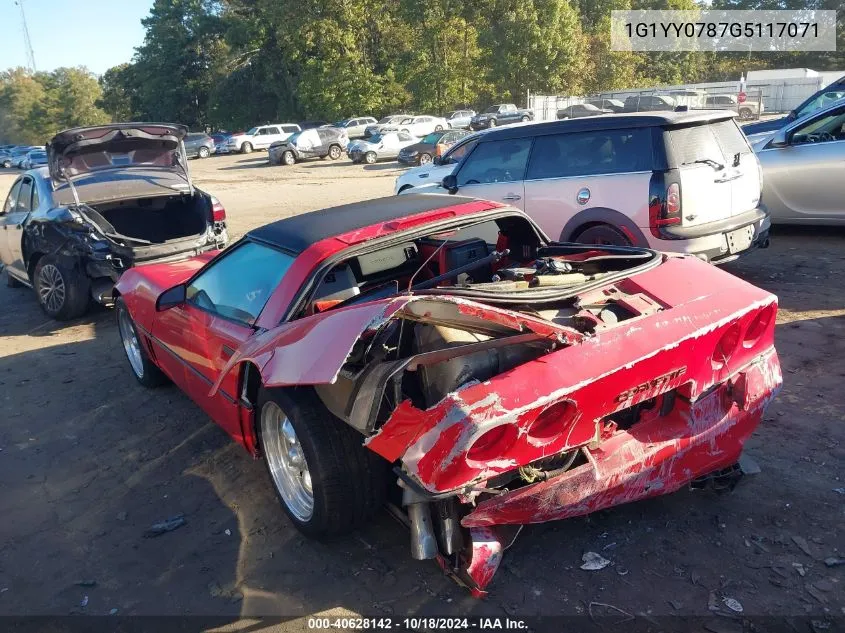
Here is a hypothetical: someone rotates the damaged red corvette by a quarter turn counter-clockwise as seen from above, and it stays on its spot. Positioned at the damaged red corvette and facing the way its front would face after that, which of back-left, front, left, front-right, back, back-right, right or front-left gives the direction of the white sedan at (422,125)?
back-right

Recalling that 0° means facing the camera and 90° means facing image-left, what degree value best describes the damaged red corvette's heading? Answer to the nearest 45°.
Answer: approximately 135°

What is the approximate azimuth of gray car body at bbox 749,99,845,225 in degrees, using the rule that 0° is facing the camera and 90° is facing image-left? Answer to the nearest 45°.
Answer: approximately 90°

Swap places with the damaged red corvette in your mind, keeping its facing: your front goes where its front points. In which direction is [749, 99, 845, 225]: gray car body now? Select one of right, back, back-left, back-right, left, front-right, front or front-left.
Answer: right

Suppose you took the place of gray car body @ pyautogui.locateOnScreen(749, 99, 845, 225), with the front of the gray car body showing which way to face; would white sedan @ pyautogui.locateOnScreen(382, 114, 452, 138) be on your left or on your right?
on your right

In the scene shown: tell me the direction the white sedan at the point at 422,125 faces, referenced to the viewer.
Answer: facing the viewer and to the left of the viewer

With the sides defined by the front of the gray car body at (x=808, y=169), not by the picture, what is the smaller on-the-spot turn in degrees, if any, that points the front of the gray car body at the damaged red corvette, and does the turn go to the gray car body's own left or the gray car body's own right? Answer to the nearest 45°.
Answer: approximately 90° to the gray car body's own left
